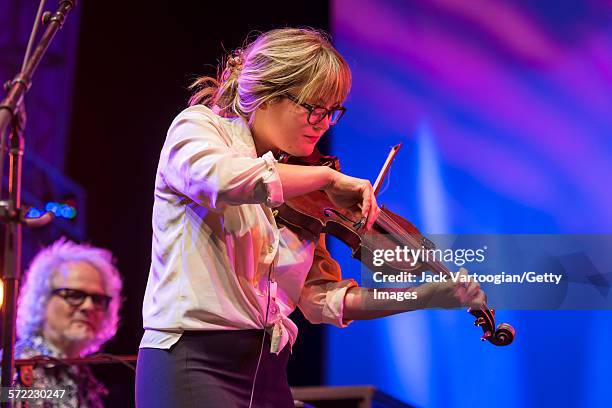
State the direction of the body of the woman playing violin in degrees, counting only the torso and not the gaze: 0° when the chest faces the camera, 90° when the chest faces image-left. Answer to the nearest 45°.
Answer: approximately 315°
